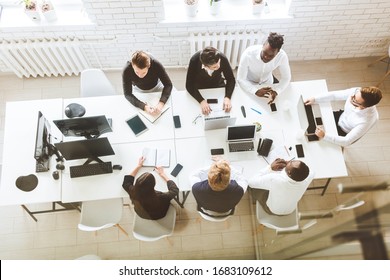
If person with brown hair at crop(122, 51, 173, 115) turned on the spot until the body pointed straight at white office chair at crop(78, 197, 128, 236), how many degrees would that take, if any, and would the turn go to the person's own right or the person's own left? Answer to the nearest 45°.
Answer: approximately 45° to the person's own right

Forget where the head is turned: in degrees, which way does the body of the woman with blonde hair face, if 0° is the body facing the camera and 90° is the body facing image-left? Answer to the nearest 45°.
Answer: approximately 180°

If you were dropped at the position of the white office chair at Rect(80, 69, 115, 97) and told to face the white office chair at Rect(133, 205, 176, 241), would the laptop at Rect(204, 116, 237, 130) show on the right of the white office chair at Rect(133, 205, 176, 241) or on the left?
left

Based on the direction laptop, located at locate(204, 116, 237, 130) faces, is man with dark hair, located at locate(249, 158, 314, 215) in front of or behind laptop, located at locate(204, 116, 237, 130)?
behind

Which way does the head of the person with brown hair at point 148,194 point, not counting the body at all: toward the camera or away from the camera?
away from the camera

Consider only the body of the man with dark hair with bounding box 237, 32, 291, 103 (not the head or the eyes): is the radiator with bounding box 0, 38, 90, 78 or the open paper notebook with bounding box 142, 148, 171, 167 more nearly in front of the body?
the open paper notebook

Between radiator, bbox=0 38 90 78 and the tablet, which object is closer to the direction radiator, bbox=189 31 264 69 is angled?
the tablet

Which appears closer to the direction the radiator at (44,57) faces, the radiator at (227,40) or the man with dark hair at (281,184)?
the man with dark hair

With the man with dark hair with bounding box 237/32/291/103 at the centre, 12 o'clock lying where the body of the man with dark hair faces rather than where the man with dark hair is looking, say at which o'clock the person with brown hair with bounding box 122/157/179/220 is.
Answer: The person with brown hair is roughly at 1 o'clock from the man with dark hair.

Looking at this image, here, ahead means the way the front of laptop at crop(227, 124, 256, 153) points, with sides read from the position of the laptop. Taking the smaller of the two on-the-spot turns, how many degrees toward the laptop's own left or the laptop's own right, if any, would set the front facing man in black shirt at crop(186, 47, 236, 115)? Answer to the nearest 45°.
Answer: approximately 135° to the laptop's own right

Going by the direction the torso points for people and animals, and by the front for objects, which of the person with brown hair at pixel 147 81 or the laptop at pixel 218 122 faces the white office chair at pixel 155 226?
the person with brown hair
